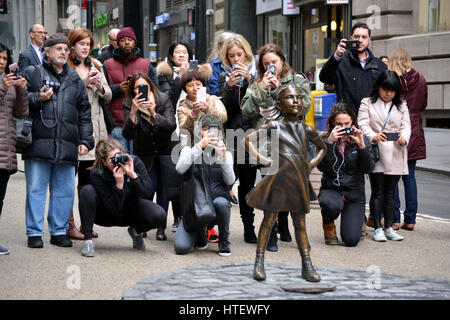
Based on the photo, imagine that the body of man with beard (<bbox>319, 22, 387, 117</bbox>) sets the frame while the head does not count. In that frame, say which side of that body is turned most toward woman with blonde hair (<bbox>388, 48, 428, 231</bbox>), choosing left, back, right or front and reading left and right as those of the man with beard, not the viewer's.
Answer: left

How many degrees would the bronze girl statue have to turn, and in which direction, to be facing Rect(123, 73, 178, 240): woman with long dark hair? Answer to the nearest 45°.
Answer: approximately 180°

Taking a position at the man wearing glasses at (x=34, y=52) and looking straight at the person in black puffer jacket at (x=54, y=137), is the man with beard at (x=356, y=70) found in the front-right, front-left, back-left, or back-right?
front-left

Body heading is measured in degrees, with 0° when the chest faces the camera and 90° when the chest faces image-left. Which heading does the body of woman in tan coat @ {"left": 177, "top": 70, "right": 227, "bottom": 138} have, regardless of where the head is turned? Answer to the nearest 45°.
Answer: approximately 0°

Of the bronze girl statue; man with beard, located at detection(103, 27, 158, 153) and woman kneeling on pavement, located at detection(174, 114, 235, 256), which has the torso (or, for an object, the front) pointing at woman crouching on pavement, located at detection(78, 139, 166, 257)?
the man with beard

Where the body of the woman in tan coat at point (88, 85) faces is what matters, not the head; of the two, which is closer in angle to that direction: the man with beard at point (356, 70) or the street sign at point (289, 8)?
the man with beard

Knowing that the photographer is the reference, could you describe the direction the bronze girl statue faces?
facing the viewer and to the right of the viewer

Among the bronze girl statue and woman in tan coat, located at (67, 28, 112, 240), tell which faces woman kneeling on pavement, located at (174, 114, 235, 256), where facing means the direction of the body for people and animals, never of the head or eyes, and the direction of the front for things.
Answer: the woman in tan coat

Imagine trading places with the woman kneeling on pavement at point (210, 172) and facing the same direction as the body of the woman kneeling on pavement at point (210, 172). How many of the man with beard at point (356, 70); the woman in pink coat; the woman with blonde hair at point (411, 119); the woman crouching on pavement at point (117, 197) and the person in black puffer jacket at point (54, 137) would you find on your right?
2

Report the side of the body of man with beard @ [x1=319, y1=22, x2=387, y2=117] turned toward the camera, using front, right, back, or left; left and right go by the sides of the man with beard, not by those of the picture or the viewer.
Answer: front

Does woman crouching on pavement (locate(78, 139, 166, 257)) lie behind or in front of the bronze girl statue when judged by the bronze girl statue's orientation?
behind

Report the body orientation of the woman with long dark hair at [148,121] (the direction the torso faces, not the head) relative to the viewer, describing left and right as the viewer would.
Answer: facing the viewer

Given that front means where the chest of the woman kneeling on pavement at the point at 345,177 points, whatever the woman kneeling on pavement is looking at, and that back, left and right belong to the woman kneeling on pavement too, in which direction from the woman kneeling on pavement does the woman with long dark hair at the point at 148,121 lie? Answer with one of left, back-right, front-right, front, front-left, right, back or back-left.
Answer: right

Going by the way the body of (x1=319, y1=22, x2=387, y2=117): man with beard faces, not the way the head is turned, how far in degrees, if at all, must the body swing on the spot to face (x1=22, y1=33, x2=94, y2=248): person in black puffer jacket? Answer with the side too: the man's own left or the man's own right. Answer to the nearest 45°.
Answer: approximately 45° to the man's own right

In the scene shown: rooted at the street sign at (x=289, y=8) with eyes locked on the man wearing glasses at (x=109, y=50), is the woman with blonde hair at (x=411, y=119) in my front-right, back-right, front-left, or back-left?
front-left

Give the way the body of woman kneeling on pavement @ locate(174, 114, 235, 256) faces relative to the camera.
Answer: toward the camera

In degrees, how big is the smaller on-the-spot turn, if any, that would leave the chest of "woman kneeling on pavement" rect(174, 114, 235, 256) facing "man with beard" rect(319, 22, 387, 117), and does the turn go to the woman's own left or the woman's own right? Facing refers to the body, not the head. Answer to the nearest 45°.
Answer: approximately 135° to the woman's own left
